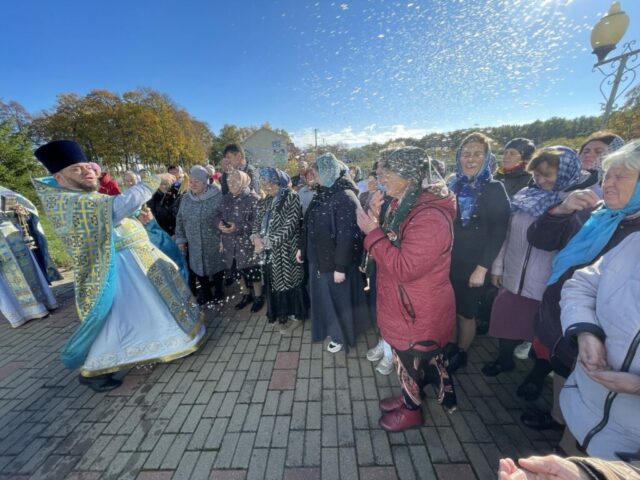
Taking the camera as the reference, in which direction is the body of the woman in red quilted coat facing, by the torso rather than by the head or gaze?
to the viewer's left

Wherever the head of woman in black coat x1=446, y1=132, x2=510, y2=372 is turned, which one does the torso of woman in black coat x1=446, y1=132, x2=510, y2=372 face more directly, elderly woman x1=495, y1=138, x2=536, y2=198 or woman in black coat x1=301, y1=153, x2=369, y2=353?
the woman in black coat

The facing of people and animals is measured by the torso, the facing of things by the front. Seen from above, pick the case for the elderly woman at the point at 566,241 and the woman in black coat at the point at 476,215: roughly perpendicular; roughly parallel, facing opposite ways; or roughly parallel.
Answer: roughly parallel

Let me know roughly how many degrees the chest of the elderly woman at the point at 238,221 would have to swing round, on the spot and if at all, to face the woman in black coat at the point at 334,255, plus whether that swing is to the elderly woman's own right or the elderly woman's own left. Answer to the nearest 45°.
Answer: approximately 90° to the elderly woman's own left

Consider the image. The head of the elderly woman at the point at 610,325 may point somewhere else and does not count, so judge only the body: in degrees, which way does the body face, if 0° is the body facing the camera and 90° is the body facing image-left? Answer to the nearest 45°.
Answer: approximately 45°

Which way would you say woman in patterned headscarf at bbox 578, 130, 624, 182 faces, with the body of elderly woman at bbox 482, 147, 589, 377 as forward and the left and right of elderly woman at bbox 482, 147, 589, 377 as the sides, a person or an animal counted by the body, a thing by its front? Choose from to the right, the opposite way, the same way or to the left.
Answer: the same way

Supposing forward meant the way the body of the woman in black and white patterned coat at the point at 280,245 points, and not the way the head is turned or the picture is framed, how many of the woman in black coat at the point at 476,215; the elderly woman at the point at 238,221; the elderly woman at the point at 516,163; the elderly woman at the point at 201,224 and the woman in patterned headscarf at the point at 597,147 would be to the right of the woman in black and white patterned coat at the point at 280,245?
2

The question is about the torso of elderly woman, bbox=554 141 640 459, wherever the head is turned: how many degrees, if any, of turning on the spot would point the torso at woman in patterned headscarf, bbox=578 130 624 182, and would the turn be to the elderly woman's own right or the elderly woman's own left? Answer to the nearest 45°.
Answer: approximately 135° to the elderly woman's own right

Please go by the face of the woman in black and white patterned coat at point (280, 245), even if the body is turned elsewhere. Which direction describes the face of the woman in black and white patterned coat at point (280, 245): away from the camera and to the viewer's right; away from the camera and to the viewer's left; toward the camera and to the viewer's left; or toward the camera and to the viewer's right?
toward the camera and to the viewer's left

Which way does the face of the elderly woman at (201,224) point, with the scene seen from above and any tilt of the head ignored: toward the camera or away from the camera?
toward the camera

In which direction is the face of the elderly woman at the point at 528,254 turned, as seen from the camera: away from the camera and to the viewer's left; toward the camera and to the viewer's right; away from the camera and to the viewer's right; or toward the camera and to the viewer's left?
toward the camera and to the viewer's left

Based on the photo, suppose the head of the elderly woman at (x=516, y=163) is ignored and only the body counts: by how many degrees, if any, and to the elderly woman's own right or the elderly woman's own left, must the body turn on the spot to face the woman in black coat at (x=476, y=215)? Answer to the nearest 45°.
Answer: approximately 45° to the elderly woman's own left

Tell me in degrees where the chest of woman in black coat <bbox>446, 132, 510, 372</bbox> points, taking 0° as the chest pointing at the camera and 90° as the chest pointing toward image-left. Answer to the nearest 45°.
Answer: approximately 45°

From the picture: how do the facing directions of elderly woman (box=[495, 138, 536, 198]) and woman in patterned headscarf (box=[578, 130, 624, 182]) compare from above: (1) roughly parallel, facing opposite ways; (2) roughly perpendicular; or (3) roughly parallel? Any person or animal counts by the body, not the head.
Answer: roughly parallel

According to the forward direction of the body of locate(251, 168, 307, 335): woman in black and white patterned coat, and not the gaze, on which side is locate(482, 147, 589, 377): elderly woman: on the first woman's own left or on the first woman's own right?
on the first woman's own left

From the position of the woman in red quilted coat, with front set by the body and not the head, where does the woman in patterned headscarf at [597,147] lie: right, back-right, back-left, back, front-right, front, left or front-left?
back-right

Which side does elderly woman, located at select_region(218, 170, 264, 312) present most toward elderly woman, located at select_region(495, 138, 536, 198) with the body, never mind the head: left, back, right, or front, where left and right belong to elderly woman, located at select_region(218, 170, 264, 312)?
left
